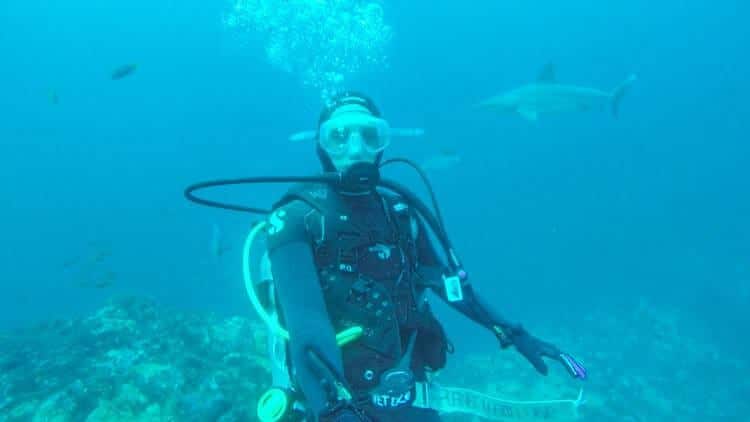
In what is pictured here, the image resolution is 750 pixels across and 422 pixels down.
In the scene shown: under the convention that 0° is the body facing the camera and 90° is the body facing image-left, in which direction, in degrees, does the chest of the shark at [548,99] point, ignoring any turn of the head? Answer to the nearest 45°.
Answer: approximately 90°

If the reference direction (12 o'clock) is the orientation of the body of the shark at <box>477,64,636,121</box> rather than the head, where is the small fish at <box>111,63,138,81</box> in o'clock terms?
The small fish is roughly at 11 o'clock from the shark.

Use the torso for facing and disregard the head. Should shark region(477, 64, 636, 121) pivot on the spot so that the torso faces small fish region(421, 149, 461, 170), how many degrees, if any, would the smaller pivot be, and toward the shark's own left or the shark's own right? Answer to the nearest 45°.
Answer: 0° — it already faces it
